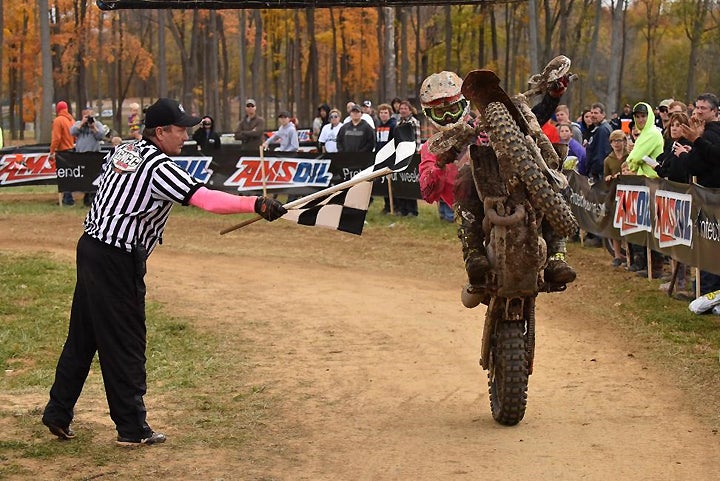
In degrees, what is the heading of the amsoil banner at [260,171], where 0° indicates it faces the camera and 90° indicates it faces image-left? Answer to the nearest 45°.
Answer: approximately 0°

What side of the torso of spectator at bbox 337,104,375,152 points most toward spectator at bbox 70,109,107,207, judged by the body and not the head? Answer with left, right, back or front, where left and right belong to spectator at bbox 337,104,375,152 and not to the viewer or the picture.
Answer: right

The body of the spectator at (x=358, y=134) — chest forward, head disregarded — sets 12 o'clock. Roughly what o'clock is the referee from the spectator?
The referee is roughly at 12 o'clock from the spectator.

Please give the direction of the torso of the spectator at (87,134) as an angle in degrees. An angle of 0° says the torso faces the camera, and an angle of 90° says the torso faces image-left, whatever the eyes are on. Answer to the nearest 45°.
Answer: approximately 0°

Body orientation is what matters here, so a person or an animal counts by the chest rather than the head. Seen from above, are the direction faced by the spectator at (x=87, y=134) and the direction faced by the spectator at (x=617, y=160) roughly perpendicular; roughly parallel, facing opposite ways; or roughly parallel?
roughly perpendicular

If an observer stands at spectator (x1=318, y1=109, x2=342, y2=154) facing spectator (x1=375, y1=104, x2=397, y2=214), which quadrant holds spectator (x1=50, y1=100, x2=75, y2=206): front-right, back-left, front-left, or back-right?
back-right

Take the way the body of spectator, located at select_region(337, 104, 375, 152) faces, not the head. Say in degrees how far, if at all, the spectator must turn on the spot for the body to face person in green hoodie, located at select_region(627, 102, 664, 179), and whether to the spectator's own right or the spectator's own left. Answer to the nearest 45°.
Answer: approximately 45° to the spectator's own left

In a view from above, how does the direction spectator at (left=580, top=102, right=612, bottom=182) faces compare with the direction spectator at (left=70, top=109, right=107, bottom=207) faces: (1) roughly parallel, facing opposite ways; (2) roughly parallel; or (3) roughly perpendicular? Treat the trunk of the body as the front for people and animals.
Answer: roughly perpendicular
